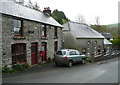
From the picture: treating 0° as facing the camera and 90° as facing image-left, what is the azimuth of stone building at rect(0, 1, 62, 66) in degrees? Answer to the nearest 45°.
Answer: approximately 315°

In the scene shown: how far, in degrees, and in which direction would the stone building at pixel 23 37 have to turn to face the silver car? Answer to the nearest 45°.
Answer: approximately 45° to its left

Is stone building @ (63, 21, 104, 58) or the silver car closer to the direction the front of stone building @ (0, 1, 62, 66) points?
the silver car

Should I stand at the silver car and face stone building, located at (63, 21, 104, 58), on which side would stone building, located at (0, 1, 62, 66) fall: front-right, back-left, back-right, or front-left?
back-left

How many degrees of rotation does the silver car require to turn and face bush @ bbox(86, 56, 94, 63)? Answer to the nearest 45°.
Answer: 0° — it already faces it

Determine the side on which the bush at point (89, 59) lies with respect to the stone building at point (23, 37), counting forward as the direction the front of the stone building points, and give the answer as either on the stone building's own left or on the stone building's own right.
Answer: on the stone building's own left

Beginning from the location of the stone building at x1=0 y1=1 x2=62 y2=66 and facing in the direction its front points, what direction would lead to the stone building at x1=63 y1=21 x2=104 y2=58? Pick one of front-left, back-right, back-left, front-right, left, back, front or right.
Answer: left
